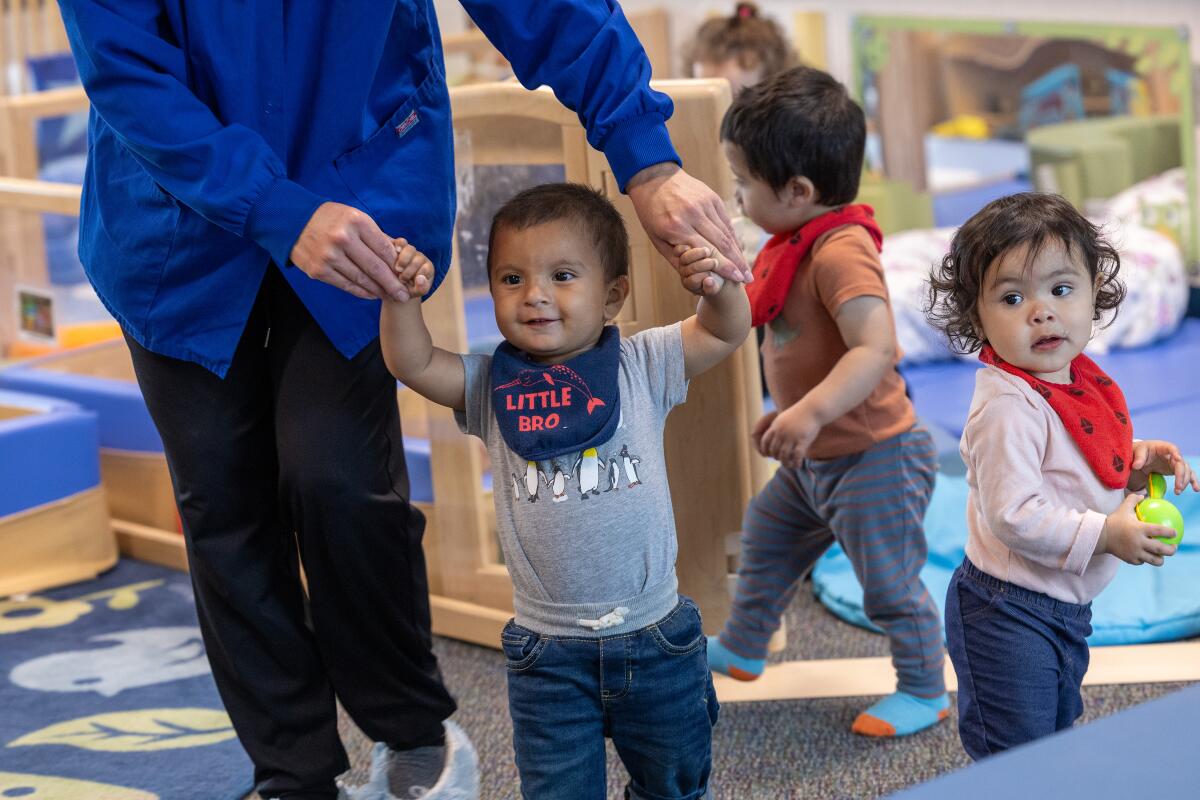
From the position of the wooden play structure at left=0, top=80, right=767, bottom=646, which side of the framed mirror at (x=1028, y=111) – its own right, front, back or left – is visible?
front

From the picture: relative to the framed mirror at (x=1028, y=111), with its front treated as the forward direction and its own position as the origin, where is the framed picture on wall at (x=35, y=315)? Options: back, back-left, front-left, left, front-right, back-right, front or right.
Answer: front-right

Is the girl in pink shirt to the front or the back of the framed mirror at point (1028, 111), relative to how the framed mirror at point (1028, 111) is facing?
to the front

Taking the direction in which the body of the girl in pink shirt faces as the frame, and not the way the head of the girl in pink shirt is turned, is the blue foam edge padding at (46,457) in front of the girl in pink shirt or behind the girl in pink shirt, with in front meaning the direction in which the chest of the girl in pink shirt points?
behind

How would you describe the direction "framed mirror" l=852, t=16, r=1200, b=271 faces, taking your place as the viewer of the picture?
facing the viewer

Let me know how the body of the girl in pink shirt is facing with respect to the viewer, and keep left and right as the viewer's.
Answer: facing the viewer and to the right of the viewer

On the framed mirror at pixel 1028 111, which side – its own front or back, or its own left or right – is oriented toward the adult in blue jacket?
front

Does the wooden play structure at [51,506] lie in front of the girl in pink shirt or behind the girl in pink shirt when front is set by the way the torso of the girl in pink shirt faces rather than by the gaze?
behind

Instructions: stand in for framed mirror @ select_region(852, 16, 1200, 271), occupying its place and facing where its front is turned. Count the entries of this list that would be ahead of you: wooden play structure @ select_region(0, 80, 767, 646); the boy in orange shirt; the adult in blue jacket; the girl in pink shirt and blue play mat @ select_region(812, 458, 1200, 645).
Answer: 5

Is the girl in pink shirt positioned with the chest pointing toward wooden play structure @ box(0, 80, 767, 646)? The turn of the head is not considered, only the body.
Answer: no

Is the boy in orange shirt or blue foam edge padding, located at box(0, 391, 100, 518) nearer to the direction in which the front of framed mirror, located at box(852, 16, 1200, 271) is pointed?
the boy in orange shirt

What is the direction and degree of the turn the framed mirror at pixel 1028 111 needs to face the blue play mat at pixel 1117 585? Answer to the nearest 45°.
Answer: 0° — it already faces it
